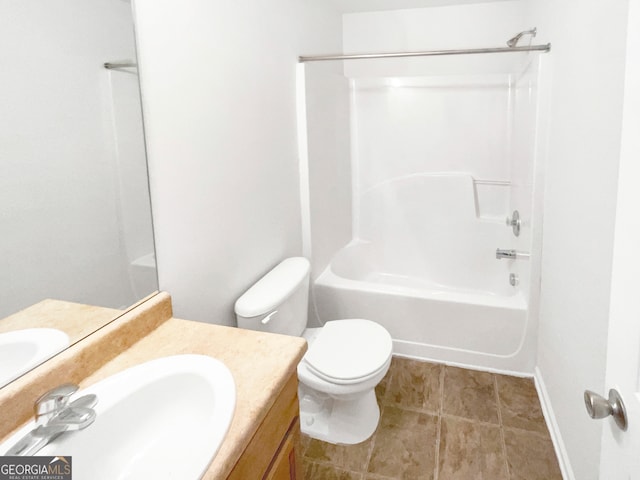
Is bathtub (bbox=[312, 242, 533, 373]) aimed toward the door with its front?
yes

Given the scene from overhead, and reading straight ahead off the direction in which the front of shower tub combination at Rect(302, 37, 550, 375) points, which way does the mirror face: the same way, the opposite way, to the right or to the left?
to the left

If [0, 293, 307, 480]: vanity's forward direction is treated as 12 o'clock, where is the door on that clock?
The door is roughly at 12 o'clock from the vanity.

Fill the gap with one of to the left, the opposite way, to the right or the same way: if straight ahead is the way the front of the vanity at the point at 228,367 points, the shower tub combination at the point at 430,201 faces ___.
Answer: to the right

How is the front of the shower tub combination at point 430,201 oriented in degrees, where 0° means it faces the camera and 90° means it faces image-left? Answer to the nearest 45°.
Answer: approximately 0°

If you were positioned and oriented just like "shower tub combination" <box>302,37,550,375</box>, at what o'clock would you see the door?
The door is roughly at 12 o'clock from the shower tub combination.

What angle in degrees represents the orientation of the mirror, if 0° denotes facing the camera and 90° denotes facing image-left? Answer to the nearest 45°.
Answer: approximately 315°

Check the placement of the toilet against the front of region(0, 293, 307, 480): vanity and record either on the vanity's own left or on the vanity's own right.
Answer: on the vanity's own left

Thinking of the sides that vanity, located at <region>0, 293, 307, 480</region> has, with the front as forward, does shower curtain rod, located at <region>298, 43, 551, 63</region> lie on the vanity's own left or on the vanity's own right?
on the vanity's own left

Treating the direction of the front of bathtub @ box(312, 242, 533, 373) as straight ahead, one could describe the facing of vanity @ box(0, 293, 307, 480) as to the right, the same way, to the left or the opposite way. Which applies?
to the left
